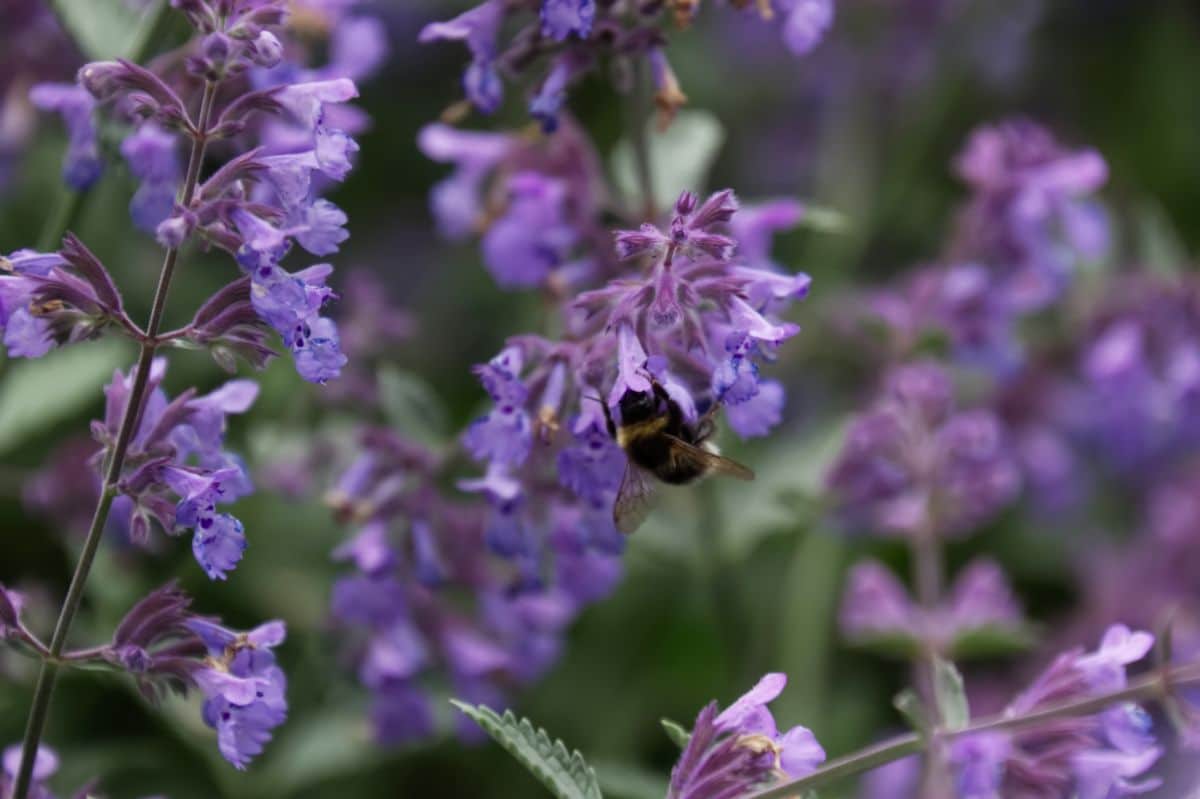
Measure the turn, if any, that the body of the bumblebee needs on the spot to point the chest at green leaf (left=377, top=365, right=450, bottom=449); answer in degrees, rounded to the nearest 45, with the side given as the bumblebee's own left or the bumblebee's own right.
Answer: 0° — it already faces it

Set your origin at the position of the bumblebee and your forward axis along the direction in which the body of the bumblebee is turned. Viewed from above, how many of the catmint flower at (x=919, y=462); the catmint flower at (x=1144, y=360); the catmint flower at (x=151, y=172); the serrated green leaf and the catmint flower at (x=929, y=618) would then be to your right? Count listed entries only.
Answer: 3

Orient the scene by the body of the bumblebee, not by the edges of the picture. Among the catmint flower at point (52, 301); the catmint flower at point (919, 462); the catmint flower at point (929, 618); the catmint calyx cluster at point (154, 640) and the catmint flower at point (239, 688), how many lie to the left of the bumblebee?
3

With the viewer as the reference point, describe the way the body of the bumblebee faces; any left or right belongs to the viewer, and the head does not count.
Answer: facing away from the viewer and to the left of the viewer

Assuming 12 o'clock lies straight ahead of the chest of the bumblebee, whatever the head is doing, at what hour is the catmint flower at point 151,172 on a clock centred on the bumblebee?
The catmint flower is roughly at 11 o'clock from the bumblebee.

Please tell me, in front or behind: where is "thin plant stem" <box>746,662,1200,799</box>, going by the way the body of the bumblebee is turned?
behind

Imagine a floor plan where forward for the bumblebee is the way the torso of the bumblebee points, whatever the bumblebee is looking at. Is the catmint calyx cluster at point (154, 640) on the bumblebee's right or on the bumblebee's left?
on the bumblebee's left

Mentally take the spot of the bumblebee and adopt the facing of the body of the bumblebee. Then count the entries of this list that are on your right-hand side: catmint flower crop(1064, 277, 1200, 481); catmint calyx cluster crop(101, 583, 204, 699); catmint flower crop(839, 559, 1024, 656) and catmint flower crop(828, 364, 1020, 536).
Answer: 3

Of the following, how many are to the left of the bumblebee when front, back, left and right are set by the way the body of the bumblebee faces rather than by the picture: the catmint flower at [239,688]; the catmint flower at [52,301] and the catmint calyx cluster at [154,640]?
3
